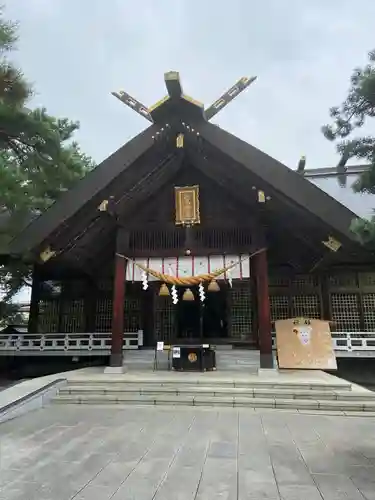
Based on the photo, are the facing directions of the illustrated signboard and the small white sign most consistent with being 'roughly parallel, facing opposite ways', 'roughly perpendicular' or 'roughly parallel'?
roughly parallel

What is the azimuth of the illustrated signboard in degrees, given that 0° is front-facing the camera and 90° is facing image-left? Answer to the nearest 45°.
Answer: approximately 0°

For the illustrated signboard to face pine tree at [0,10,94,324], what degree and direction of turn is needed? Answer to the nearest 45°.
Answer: approximately 45° to its right

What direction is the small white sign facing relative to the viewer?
toward the camera

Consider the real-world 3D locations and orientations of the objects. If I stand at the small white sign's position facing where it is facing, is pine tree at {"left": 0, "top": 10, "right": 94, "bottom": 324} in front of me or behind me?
in front

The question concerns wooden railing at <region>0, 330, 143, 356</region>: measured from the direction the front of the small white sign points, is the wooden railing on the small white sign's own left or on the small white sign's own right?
on the small white sign's own right

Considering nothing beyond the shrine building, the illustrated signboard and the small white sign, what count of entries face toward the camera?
3

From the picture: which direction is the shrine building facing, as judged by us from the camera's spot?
facing the viewer

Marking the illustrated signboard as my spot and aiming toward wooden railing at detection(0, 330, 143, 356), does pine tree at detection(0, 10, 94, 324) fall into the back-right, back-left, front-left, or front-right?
front-right

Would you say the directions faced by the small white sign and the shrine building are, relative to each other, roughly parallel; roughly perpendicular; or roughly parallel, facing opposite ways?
roughly parallel

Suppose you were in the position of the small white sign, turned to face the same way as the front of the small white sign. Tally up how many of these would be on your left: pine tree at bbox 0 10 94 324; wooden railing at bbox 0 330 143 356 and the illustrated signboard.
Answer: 1

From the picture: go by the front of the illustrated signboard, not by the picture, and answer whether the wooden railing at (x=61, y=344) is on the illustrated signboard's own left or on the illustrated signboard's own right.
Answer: on the illustrated signboard's own right
